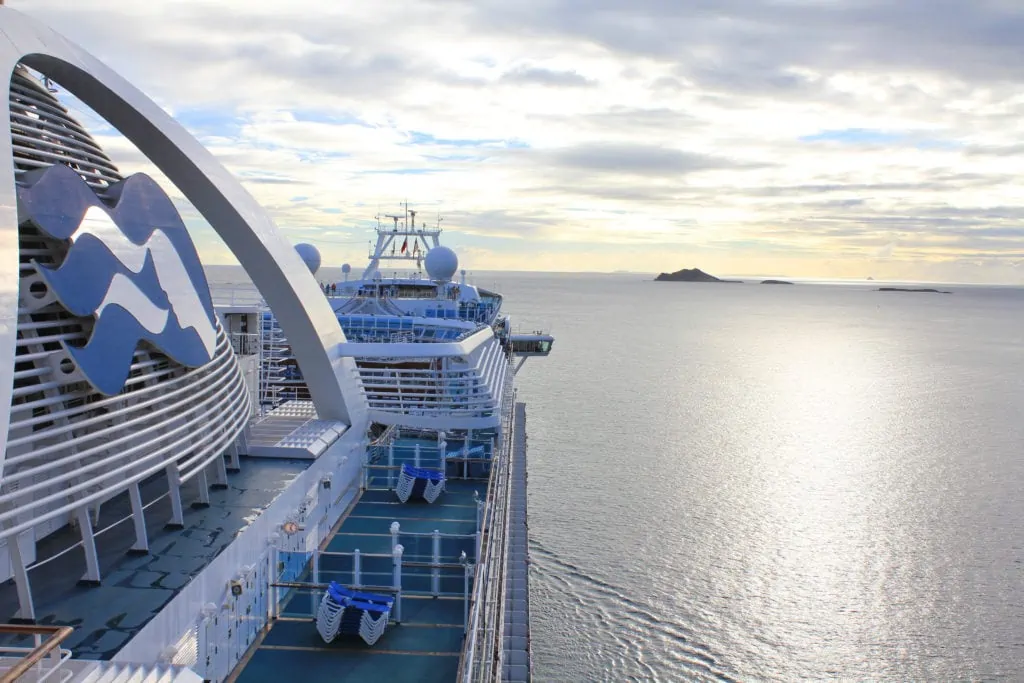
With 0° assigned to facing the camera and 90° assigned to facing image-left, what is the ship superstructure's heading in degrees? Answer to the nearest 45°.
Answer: approximately 180°

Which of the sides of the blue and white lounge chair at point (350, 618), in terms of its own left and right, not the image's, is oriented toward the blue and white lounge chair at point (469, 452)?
left

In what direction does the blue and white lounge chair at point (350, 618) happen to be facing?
to the viewer's right

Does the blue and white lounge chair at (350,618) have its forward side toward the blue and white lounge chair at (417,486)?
no
